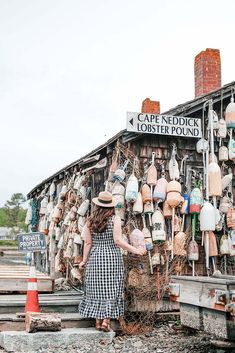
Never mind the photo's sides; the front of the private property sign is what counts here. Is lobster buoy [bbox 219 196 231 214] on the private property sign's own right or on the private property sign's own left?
on the private property sign's own left

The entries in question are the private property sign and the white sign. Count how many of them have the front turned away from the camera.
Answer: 0

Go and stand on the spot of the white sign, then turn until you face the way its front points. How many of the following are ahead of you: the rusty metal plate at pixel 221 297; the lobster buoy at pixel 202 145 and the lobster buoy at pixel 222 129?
1

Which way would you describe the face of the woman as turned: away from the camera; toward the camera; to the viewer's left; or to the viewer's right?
away from the camera

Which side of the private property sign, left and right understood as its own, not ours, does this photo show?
front

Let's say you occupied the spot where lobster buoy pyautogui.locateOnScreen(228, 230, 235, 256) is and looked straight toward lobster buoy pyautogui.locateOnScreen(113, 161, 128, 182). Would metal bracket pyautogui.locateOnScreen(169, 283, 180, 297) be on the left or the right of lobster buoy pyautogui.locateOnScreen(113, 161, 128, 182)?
left

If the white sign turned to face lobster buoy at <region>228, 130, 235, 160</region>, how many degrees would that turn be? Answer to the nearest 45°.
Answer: approximately 135° to its left

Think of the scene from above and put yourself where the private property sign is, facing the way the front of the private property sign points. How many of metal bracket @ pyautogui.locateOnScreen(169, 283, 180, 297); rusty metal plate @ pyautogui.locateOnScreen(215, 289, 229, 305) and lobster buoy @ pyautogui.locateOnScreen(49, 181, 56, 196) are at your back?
1

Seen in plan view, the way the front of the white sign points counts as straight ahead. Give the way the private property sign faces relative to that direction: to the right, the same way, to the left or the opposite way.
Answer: the same way

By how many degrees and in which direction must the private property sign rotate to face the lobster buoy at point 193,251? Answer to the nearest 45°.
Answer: approximately 90° to its left

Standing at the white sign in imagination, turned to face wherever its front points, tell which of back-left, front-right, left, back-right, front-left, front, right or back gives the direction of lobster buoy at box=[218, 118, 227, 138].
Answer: back-left

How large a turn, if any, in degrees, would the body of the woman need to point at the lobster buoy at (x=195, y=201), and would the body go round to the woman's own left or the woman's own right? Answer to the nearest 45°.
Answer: approximately 45° to the woman's own right

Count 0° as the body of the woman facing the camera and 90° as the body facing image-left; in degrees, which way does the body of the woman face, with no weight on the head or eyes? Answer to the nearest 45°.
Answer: approximately 180°

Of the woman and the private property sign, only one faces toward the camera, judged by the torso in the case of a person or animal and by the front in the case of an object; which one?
the private property sign

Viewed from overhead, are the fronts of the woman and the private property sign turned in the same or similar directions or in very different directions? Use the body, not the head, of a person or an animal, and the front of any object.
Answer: very different directions

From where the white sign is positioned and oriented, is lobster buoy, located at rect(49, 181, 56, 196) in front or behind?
behind

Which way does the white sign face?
toward the camera

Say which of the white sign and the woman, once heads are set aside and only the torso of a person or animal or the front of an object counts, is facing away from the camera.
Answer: the woman

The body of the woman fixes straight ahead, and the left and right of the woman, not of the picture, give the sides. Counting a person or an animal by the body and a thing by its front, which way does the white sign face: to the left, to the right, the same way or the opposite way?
the opposite way

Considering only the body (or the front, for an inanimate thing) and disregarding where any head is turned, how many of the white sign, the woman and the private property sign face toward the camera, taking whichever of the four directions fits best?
2
